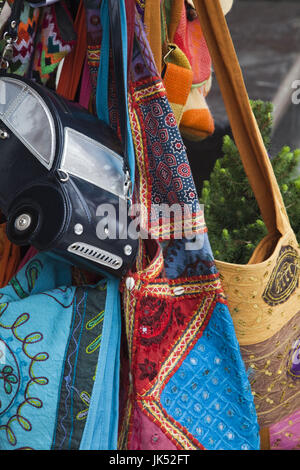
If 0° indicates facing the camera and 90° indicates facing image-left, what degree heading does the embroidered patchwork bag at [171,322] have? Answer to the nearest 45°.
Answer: approximately 0°
